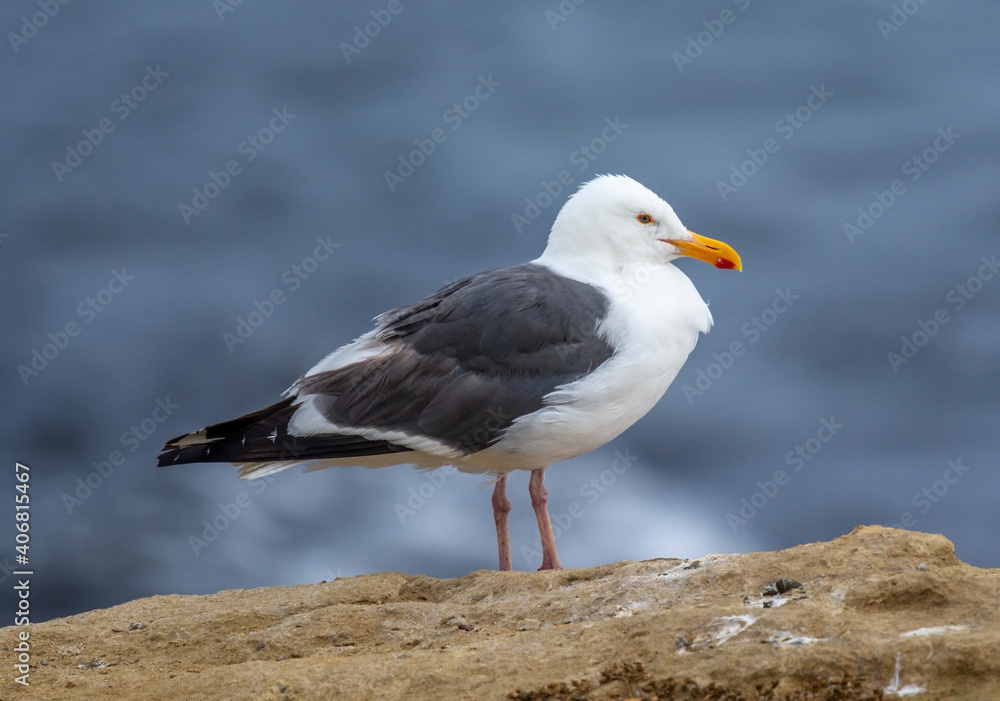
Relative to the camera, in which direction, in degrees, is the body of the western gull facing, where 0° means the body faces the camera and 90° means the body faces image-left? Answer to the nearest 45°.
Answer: approximately 270°
